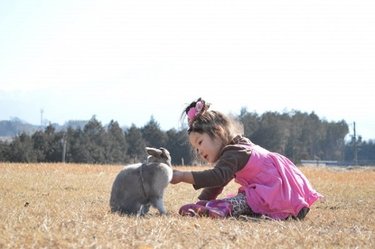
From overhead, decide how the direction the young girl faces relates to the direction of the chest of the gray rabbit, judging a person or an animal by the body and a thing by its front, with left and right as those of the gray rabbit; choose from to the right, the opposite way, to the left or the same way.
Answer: the opposite way

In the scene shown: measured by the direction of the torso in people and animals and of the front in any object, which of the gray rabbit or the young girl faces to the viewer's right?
the gray rabbit

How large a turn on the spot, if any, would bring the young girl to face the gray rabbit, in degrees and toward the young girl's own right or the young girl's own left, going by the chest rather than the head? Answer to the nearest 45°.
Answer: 0° — they already face it

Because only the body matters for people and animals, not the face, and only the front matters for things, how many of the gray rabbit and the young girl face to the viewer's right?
1

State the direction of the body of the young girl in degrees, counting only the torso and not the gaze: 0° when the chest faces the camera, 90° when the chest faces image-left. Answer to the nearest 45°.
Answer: approximately 90°

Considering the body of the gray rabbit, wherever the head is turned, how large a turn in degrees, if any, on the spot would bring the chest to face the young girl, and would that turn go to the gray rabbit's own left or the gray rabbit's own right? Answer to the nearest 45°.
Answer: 0° — it already faces them

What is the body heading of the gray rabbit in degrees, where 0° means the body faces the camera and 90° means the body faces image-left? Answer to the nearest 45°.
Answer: approximately 270°
